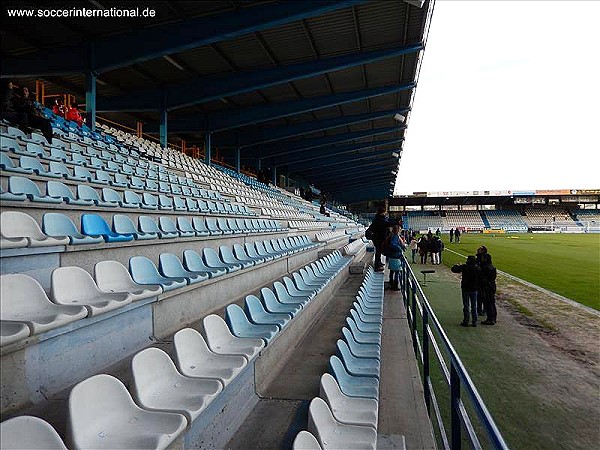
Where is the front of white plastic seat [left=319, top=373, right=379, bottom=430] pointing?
to the viewer's right

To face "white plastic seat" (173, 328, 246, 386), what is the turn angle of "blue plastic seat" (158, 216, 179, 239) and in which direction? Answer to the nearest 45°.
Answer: approximately 45° to its right

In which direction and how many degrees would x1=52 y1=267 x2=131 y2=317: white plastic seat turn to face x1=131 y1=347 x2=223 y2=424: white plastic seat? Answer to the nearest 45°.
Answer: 0° — it already faces it

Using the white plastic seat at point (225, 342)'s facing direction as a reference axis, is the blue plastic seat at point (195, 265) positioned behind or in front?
behind

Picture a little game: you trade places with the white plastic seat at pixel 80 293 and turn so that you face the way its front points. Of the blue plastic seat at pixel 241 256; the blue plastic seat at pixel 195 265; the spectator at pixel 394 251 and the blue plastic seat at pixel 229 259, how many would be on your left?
4

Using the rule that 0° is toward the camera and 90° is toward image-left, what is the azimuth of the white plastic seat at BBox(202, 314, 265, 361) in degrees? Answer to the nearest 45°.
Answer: approximately 315°

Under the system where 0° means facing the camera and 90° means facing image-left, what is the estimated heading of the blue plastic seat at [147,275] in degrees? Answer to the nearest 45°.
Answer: approximately 315°

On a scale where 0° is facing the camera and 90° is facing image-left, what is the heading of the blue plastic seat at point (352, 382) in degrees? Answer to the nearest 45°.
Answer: approximately 270°

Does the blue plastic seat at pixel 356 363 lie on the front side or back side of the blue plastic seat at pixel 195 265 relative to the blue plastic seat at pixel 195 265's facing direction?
on the front side

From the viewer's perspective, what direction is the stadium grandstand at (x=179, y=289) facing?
to the viewer's right

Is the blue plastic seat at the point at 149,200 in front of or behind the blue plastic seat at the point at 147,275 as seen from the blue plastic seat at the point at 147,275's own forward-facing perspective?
behind
